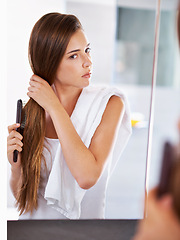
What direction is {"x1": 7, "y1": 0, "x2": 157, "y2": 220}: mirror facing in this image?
toward the camera
